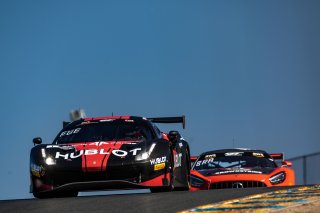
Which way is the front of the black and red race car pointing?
toward the camera
